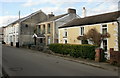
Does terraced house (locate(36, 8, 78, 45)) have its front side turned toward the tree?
no

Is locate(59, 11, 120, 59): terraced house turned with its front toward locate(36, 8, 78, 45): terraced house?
no

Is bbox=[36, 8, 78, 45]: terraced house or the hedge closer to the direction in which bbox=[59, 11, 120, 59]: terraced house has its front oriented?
the hedge

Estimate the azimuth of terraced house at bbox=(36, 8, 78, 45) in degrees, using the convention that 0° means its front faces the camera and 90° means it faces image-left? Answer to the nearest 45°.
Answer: approximately 45°

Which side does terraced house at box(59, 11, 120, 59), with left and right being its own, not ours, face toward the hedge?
front

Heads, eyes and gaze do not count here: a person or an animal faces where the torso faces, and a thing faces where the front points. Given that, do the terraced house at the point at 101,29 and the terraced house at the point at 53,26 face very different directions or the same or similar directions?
same or similar directions

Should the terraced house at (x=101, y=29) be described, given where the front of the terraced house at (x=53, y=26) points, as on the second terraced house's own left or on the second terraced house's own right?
on the second terraced house's own left

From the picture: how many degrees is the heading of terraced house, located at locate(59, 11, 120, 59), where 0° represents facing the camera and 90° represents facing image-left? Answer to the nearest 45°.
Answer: approximately 45°

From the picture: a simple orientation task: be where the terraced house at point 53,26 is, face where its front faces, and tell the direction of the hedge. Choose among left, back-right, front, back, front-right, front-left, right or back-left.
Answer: front-left

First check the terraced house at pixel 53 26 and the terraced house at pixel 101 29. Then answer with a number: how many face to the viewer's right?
0
